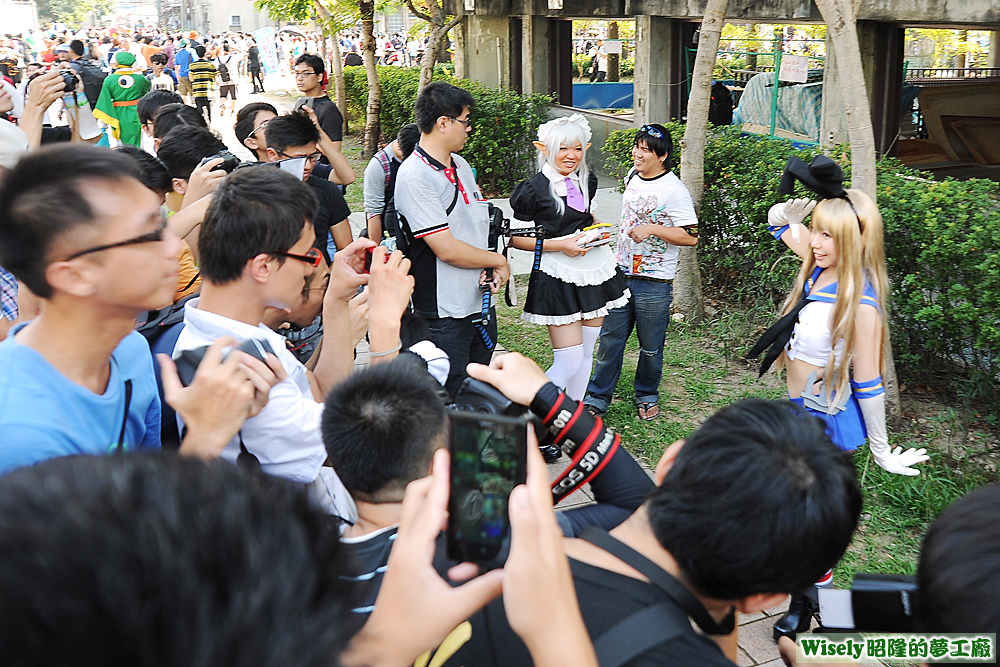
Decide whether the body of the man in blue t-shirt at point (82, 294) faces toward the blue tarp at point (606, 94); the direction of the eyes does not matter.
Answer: no

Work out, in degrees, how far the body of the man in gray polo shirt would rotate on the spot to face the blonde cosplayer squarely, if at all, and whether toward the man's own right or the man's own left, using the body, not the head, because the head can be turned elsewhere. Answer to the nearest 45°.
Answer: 0° — they already face them

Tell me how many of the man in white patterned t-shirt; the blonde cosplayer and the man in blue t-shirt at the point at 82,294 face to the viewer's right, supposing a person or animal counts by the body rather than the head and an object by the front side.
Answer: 1

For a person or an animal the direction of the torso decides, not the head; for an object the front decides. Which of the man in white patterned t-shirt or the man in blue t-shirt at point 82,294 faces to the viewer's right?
the man in blue t-shirt

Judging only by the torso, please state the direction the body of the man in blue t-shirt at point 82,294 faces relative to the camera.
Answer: to the viewer's right

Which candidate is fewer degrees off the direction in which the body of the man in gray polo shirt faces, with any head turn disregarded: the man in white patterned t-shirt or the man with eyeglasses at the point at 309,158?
the man in white patterned t-shirt

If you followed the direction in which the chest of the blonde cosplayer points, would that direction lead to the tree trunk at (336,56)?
no

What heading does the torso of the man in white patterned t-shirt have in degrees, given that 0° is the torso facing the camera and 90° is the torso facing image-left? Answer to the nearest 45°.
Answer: approximately 45°

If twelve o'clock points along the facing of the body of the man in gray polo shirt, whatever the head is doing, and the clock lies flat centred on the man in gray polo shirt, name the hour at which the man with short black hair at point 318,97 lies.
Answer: The man with short black hair is roughly at 7 o'clock from the man in gray polo shirt.

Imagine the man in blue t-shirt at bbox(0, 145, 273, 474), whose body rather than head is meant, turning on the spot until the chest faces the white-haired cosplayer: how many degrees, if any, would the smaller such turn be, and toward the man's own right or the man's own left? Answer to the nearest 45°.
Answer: approximately 45° to the man's own left

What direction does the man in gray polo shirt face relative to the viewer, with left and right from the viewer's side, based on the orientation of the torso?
facing the viewer and to the right of the viewer

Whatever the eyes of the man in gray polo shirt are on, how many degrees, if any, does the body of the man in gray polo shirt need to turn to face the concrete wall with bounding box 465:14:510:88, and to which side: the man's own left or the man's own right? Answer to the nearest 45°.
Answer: approximately 135° to the man's own left

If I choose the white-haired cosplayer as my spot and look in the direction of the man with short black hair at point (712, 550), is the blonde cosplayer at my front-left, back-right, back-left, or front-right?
front-left

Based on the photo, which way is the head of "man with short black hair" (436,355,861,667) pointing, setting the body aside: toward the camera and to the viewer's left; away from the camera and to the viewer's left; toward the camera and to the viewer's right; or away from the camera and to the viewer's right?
away from the camera and to the viewer's right

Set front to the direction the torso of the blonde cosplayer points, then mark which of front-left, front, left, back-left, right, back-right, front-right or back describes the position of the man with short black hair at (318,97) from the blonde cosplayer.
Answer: right

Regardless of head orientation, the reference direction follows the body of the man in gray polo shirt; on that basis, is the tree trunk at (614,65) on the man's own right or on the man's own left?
on the man's own left

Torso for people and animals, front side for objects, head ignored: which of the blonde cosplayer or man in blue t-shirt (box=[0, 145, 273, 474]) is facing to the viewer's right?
the man in blue t-shirt

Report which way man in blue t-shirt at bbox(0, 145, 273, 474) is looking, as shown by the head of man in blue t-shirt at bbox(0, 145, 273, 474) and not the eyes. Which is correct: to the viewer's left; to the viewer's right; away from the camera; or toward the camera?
to the viewer's right
